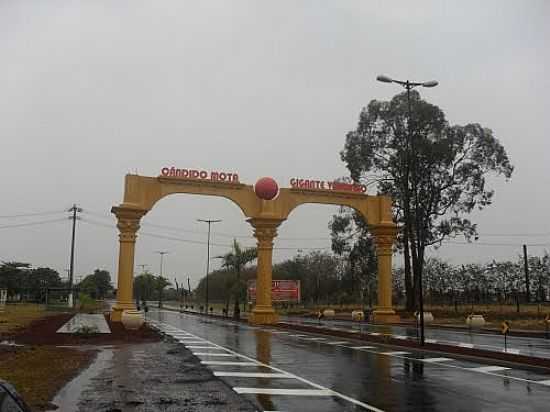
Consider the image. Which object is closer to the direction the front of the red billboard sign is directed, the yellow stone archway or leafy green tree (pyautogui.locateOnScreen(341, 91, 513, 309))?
the yellow stone archway

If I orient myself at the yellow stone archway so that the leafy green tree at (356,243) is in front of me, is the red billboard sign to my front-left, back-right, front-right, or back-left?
front-left

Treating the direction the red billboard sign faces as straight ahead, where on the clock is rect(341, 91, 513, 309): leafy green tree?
The leafy green tree is roughly at 10 o'clock from the red billboard sign.

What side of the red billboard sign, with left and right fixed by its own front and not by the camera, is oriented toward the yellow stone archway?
front

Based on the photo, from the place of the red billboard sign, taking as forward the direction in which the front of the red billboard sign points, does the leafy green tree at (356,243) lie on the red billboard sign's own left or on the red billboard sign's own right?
on the red billboard sign's own left

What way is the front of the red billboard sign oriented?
toward the camera
